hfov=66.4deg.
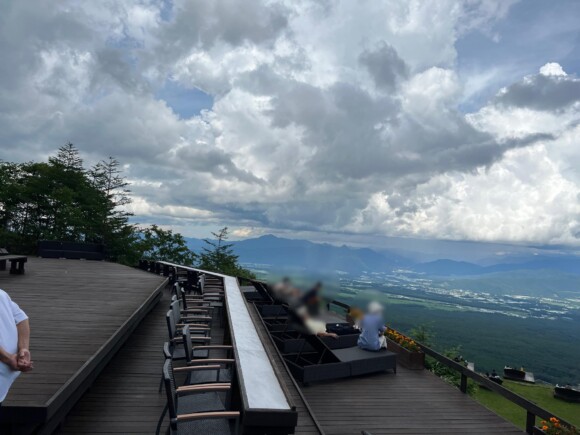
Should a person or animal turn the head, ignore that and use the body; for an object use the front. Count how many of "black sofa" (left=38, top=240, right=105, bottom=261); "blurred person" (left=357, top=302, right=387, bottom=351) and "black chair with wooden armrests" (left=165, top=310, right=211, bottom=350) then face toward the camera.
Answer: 1

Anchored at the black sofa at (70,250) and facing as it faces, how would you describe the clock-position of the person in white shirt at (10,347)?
The person in white shirt is roughly at 12 o'clock from the black sofa.

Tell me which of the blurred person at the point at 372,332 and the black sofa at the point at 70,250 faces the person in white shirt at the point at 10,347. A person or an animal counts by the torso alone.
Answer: the black sofa

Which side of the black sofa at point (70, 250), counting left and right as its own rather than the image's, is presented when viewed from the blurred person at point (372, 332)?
front

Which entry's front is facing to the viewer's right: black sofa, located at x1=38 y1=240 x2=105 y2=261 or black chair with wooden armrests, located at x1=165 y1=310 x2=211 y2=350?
the black chair with wooden armrests

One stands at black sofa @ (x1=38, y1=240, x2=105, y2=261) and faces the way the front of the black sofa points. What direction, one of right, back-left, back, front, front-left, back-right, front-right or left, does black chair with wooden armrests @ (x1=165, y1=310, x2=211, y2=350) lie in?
front

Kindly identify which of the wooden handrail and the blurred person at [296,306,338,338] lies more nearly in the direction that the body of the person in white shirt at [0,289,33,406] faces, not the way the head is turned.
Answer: the wooden handrail

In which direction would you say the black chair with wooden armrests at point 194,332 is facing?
to the viewer's right

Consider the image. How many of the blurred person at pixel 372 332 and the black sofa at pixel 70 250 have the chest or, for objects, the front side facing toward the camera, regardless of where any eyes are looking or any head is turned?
1

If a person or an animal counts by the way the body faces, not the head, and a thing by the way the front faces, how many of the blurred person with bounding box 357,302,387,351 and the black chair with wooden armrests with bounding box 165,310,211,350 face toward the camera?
0

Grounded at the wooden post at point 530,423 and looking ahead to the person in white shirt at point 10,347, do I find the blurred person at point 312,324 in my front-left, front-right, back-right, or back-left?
front-right

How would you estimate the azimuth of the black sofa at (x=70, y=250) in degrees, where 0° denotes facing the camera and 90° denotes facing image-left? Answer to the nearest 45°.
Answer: approximately 0°

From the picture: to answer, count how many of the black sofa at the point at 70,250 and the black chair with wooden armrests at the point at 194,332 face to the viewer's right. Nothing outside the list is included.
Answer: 1

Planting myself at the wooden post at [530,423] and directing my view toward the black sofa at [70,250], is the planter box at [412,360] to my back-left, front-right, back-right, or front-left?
front-right

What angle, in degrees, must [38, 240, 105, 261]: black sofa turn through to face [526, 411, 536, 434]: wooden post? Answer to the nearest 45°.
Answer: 0° — it already faces it

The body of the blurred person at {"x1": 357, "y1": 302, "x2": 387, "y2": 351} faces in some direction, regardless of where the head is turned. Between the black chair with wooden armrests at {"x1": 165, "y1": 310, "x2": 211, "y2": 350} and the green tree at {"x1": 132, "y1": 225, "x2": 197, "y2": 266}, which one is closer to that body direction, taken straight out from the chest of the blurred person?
the green tree

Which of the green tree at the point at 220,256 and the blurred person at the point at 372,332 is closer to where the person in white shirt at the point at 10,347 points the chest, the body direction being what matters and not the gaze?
the blurred person
